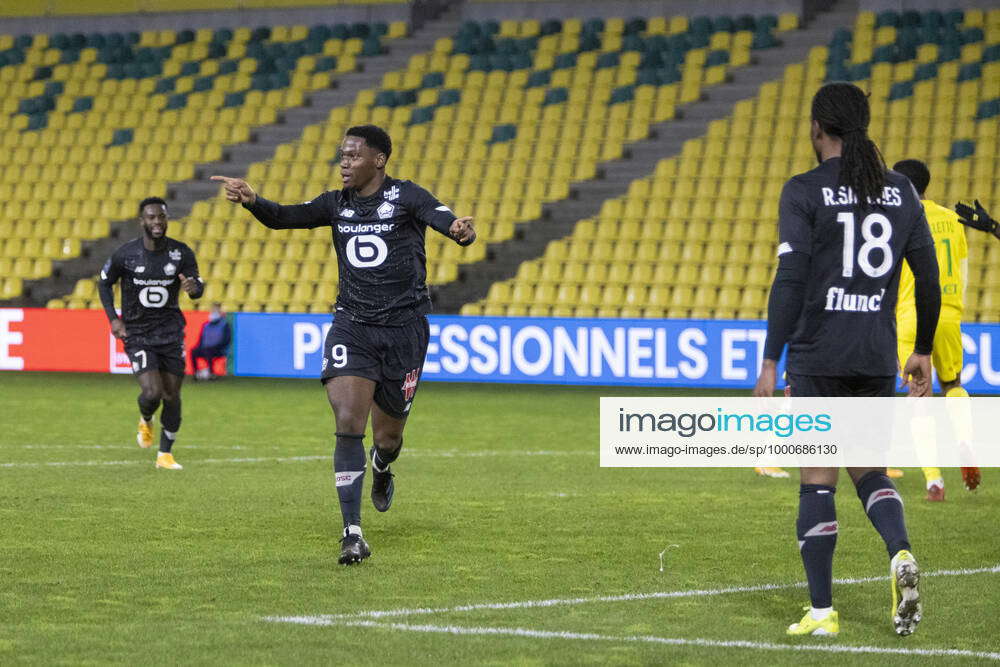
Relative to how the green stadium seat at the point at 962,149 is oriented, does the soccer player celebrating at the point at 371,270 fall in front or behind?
in front

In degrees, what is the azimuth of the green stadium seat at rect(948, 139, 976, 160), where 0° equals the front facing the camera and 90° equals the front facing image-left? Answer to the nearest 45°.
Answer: approximately 45°

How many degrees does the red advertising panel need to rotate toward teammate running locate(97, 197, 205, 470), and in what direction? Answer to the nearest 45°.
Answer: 0° — it already faces them

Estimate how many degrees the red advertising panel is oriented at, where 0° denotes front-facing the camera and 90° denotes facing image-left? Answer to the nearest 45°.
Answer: approximately 0°

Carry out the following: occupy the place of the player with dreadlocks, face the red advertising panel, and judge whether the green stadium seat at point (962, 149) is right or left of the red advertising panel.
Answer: right

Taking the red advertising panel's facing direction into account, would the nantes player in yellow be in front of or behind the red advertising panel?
in front

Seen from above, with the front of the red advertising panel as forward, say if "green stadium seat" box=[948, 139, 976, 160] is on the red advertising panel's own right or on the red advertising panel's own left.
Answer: on the red advertising panel's own left

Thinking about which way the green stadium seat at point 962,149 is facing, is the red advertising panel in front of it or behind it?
in front

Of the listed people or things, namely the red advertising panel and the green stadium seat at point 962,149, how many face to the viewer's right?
0

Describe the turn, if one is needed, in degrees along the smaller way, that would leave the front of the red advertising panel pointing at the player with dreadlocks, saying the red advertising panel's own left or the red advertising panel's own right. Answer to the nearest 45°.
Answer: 0° — it already faces them
